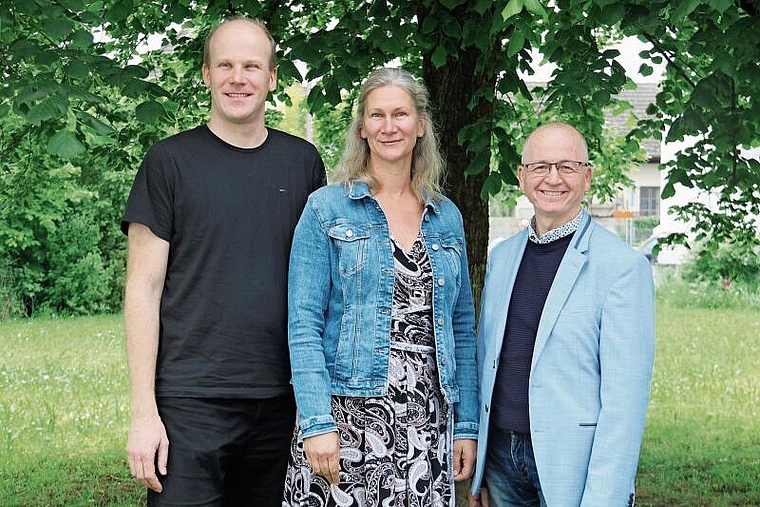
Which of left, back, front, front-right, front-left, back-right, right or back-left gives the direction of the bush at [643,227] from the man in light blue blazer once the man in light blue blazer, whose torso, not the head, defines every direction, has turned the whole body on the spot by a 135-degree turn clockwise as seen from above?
front

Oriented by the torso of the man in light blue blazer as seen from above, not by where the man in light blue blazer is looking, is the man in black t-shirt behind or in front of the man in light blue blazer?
in front

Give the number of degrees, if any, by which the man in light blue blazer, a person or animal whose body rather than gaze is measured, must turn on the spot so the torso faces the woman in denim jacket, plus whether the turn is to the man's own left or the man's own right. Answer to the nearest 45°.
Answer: approximately 45° to the man's own right

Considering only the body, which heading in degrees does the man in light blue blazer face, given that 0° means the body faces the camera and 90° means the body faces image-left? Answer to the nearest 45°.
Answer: approximately 45°
